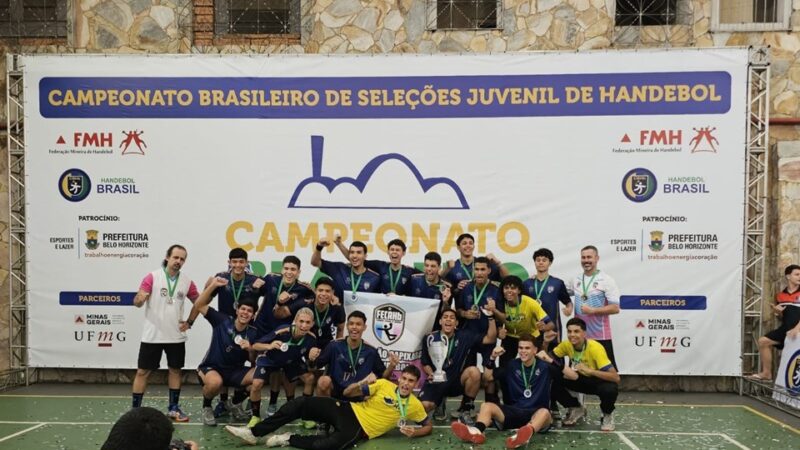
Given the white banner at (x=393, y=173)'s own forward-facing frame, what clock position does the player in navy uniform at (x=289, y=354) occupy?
The player in navy uniform is roughly at 1 o'clock from the white banner.

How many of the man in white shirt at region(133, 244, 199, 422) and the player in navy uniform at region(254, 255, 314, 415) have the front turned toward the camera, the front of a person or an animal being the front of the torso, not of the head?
2

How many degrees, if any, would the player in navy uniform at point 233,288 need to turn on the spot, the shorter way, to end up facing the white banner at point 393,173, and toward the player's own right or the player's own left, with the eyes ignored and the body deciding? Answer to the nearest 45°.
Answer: approximately 135° to the player's own left

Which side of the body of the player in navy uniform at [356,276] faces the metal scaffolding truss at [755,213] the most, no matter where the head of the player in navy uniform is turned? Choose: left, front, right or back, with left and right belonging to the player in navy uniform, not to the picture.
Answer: left

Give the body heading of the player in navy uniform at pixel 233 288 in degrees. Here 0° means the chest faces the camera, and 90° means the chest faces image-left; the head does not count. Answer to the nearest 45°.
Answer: approximately 0°

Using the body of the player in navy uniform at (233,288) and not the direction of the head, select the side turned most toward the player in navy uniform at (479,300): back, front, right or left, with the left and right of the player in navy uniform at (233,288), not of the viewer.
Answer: left
